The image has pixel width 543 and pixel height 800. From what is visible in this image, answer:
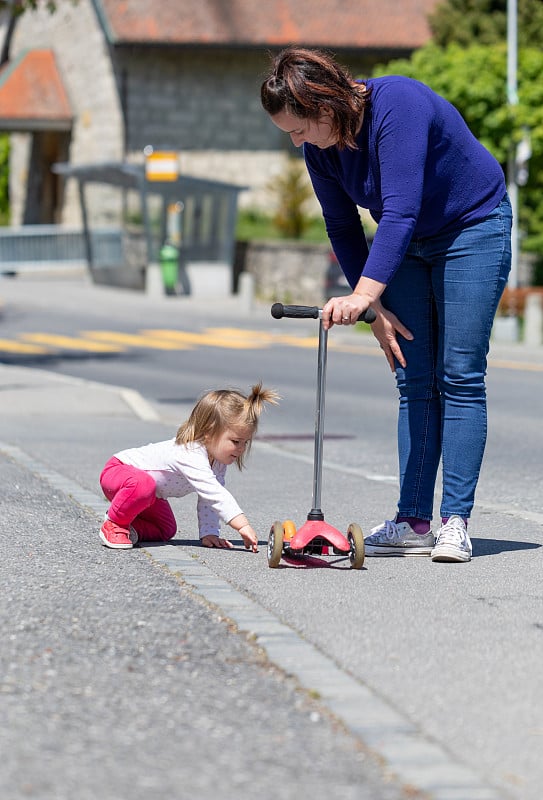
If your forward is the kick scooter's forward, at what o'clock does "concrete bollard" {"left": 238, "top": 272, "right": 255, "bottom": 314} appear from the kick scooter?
The concrete bollard is roughly at 6 o'clock from the kick scooter.

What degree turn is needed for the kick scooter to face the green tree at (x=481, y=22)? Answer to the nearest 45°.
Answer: approximately 180°

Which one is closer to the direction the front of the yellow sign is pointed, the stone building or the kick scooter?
the kick scooter

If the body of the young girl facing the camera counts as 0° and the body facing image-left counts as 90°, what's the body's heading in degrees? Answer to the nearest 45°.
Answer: approximately 270°

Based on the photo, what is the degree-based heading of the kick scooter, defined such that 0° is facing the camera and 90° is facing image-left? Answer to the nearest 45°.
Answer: approximately 0°

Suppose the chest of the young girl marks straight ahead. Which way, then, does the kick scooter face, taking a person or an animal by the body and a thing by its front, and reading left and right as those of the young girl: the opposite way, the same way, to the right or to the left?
to the right

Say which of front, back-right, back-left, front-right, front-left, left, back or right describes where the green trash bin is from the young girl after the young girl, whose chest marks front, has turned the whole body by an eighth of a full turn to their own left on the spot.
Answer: front-left

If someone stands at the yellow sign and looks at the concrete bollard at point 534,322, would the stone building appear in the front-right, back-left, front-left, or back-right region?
back-left

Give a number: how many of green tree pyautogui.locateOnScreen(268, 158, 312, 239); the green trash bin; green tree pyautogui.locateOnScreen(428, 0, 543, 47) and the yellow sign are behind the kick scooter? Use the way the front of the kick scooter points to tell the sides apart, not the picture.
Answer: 4

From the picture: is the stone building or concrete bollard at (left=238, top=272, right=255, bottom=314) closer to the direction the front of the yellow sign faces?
the concrete bollard

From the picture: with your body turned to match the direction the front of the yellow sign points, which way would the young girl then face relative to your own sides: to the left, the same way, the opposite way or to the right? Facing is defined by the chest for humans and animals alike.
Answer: to the left

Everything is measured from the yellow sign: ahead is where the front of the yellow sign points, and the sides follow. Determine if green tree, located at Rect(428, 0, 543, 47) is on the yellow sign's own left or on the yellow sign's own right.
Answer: on the yellow sign's own left

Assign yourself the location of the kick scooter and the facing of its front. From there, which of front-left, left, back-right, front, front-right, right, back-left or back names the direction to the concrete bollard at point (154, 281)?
back
